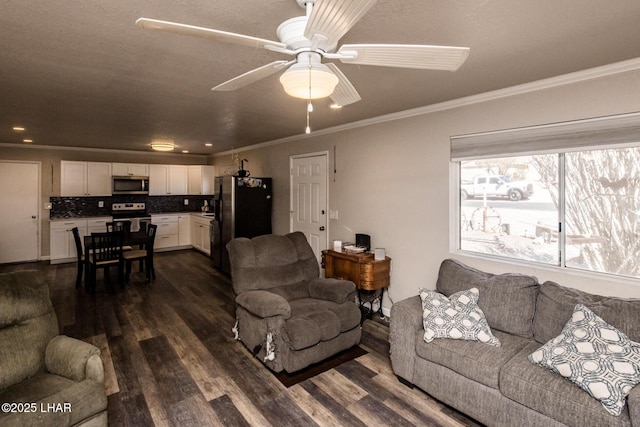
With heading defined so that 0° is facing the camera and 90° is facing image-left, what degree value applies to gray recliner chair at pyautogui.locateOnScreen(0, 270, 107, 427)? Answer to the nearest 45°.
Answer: approximately 315°

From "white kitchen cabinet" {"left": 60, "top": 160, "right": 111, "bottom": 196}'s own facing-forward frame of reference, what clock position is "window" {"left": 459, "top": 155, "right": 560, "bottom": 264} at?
The window is roughly at 11 o'clock from the white kitchen cabinet.

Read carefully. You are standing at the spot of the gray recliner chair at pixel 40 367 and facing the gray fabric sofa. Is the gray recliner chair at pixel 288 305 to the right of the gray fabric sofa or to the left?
left

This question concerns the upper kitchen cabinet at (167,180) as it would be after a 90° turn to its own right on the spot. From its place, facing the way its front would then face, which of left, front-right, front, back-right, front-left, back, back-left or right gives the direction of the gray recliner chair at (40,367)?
left

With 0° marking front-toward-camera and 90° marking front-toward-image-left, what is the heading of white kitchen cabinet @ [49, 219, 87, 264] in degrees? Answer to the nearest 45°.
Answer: approximately 0°

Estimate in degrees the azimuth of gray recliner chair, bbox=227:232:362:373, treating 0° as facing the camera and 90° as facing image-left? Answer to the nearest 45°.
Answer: approximately 315°

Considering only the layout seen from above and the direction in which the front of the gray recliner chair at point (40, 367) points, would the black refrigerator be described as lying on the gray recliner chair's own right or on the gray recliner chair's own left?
on the gray recliner chair's own left

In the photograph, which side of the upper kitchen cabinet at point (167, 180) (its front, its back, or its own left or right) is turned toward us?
front

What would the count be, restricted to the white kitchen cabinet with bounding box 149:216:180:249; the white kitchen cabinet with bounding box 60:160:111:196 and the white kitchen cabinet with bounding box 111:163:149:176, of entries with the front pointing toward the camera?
3

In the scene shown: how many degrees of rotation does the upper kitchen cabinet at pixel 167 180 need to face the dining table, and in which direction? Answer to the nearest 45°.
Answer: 0° — it already faces it

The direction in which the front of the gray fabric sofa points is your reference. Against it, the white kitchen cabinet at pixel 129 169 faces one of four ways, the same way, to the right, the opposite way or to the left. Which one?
to the left

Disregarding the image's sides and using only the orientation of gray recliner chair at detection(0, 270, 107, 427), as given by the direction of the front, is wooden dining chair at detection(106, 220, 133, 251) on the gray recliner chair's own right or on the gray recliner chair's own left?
on the gray recliner chair's own left

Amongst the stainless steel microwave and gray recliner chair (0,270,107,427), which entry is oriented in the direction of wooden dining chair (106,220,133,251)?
the stainless steel microwave

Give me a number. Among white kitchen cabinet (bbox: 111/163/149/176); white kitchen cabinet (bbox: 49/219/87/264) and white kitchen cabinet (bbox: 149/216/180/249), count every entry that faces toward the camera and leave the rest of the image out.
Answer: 3

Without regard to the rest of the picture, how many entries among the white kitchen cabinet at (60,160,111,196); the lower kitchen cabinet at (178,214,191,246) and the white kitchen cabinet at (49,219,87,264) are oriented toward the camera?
3

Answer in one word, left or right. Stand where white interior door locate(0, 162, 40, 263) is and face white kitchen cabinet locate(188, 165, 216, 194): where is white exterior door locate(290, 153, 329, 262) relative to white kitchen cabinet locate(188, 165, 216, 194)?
right

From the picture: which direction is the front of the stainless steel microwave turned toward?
toward the camera

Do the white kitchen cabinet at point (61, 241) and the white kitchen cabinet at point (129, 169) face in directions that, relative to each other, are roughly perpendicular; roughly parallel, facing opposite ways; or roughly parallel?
roughly parallel

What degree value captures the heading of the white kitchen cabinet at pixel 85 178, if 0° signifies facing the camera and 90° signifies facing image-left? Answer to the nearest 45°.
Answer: approximately 0°
